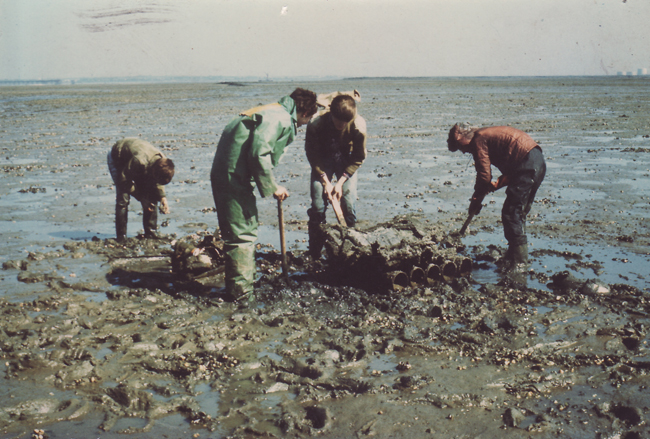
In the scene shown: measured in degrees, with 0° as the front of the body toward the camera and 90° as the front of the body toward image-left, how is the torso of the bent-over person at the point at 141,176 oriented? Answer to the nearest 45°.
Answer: approximately 315°

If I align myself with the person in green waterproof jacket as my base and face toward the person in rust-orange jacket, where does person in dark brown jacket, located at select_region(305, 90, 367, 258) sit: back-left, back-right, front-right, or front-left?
front-left

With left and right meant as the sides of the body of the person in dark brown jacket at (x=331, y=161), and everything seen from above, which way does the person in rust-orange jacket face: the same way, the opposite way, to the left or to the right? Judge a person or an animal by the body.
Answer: to the right

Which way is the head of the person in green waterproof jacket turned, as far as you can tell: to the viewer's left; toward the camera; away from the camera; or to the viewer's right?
to the viewer's right

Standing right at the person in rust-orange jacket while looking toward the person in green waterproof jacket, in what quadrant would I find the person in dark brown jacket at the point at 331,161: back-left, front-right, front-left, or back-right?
front-right

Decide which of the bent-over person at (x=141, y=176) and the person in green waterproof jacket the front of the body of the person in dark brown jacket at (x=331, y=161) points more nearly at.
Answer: the person in green waterproof jacket

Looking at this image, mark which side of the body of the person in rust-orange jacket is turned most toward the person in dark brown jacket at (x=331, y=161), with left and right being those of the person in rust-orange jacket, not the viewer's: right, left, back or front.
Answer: front

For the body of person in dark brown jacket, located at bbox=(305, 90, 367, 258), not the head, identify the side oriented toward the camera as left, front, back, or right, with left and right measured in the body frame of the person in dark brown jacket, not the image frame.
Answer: front

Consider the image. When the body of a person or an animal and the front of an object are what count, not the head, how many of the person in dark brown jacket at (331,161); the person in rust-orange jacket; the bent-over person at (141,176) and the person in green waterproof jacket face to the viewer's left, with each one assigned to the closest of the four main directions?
1

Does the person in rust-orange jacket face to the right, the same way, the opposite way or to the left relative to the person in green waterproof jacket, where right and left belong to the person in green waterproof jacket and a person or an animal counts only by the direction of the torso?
the opposite way

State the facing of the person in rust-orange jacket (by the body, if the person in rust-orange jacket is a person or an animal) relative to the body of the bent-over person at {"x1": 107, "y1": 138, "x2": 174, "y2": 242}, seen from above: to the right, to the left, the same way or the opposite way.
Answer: the opposite way

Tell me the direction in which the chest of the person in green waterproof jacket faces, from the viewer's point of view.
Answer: to the viewer's right

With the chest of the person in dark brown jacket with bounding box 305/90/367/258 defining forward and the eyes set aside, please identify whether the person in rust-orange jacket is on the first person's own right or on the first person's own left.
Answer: on the first person's own left

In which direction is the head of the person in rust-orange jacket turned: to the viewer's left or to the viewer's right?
to the viewer's left

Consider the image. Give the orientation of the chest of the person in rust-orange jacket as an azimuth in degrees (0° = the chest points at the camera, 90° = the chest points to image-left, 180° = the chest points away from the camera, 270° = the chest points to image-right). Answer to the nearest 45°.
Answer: approximately 90°

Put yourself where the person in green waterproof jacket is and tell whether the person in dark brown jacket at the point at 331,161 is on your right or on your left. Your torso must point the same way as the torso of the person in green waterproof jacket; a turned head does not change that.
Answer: on your left

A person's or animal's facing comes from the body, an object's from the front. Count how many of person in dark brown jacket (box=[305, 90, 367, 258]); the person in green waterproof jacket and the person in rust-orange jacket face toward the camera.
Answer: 1

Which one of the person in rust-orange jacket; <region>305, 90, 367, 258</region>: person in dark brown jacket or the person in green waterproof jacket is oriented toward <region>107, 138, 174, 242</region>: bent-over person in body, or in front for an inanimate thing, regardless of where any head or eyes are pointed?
the person in rust-orange jacket
